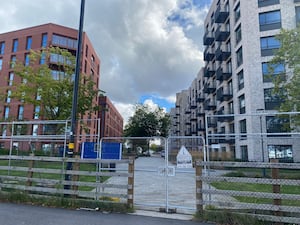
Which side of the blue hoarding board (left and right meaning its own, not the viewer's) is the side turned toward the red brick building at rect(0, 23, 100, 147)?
back

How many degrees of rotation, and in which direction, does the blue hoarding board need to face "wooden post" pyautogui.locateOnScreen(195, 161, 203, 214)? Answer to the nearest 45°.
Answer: approximately 45° to its left

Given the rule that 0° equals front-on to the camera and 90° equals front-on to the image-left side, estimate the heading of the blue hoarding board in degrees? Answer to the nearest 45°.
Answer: approximately 0°

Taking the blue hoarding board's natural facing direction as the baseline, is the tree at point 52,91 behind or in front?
behind

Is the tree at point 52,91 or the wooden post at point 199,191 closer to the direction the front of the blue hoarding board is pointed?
the wooden post
